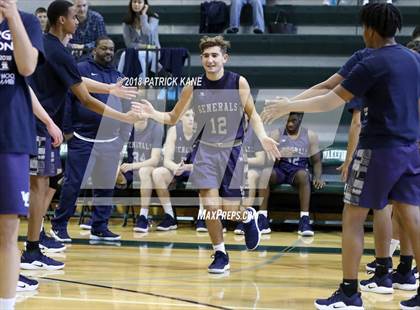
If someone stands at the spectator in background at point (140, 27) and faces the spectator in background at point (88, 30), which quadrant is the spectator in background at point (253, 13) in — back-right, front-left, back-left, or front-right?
back-right

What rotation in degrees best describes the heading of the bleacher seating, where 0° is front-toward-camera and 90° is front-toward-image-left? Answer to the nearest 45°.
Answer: approximately 0°

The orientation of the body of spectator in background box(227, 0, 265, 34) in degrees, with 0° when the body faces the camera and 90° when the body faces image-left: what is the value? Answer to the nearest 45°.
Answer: approximately 0°

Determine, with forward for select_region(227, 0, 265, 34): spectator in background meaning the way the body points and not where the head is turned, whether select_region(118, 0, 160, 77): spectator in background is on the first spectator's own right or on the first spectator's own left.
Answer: on the first spectator's own right
